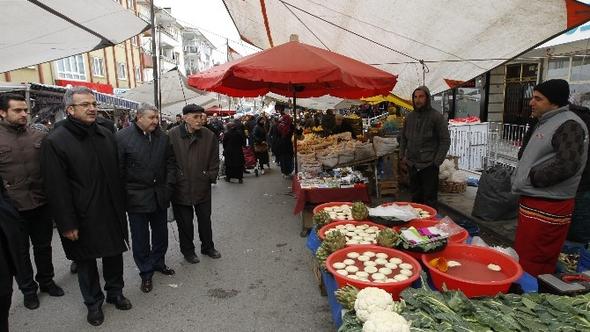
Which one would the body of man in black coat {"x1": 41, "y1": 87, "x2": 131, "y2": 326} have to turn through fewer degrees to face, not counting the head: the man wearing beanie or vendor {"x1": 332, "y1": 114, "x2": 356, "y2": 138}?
the man wearing beanie

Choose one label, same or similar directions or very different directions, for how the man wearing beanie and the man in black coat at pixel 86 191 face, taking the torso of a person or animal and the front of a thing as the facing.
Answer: very different directions

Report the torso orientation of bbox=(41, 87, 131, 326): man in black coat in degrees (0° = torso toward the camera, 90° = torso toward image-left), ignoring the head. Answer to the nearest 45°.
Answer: approximately 315°

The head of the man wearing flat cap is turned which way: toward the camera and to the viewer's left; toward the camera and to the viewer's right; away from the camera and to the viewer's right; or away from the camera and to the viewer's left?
toward the camera and to the viewer's right

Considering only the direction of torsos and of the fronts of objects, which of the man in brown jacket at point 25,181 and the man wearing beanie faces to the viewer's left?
the man wearing beanie

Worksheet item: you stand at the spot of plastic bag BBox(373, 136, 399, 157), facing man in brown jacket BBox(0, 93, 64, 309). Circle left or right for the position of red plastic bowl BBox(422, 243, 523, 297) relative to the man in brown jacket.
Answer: left

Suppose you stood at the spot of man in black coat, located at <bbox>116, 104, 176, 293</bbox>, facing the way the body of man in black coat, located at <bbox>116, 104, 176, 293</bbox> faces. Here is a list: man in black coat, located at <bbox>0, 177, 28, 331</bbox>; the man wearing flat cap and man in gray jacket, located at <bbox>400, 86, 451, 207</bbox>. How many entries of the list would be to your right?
1

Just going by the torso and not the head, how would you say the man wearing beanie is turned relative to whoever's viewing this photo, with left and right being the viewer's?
facing to the left of the viewer

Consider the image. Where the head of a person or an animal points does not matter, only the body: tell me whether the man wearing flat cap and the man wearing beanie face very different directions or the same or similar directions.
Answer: very different directions

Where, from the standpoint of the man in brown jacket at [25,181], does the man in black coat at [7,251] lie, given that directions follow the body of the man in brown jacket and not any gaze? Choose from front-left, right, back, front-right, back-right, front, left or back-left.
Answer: front-right

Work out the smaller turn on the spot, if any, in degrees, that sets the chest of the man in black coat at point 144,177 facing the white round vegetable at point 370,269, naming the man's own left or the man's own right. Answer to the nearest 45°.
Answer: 0° — they already face it
